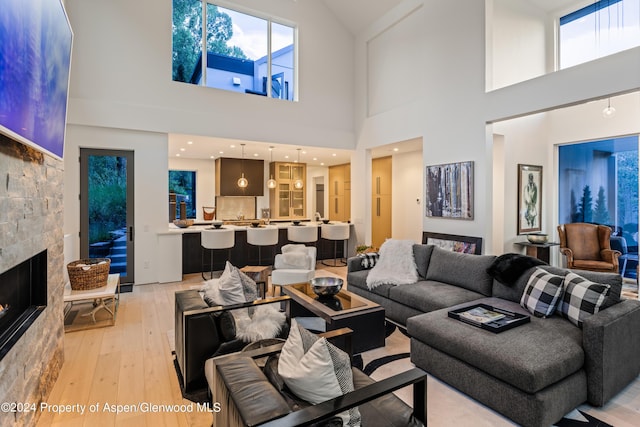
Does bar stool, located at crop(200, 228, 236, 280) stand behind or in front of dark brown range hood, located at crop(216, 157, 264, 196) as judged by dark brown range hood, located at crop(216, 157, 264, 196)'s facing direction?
in front

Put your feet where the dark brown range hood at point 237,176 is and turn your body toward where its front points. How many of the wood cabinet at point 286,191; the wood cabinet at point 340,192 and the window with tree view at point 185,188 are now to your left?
2

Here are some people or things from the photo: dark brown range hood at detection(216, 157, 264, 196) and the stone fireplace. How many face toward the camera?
1

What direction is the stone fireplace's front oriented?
to the viewer's right

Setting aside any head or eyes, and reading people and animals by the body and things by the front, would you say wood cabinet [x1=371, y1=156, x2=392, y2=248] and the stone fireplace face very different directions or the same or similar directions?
very different directions

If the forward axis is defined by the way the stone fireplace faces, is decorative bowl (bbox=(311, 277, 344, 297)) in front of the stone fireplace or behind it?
in front

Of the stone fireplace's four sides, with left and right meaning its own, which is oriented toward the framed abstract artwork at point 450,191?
front

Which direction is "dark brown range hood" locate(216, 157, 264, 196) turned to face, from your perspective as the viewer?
facing the viewer

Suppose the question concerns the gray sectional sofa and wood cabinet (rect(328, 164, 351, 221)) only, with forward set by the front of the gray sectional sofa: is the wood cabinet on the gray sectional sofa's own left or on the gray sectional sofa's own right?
on the gray sectional sofa's own right

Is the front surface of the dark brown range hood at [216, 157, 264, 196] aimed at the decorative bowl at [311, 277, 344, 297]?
yes

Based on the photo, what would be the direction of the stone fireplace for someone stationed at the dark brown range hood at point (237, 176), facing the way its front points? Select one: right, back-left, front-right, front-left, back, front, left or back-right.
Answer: front

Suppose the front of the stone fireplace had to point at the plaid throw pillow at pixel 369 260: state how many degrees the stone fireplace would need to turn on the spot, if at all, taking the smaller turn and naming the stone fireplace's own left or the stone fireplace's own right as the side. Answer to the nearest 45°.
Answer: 0° — it already faces it

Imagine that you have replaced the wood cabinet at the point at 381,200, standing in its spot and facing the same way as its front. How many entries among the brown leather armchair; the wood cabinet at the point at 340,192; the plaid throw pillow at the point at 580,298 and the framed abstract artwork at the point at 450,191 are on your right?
1

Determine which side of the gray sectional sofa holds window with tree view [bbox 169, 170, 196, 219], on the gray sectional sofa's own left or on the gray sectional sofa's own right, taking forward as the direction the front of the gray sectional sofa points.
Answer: on the gray sectional sofa's own right

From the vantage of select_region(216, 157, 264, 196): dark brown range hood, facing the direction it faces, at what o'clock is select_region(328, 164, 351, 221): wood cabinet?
select_region(328, 164, 351, 221): wood cabinet is roughly at 9 o'clock from select_region(216, 157, 264, 196): dark brown range hood.

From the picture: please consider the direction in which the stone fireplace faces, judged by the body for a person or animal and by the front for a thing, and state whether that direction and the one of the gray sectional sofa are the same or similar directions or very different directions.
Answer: very different directions

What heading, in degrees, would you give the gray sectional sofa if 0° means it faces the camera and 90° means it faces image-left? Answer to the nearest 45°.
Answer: approximately 45°

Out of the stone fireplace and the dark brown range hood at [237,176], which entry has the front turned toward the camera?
the dark brown range hood

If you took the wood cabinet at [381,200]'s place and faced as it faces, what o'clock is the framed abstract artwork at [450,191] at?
The framed abstract artwork is roughly at 10 o'clock from the wood cabinet.
